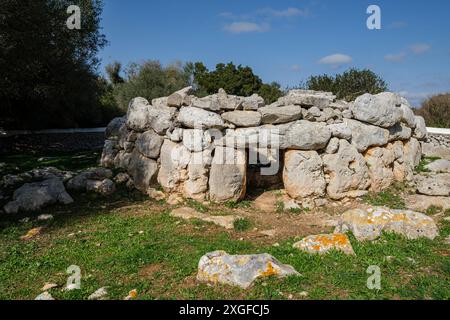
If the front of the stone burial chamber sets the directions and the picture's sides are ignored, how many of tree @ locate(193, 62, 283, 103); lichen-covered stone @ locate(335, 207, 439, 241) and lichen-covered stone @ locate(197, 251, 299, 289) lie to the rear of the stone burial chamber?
1

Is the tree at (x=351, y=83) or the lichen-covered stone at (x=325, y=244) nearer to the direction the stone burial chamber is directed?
the lichen-covered stone

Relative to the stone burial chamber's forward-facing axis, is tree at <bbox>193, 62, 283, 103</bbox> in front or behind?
behind

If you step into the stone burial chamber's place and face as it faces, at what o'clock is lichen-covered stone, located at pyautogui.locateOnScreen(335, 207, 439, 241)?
The lichen-covered stone is roughly at 11 o'clock from the stone burial chamber.

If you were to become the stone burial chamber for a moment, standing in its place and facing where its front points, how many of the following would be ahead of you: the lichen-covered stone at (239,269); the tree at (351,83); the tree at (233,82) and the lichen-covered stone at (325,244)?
2

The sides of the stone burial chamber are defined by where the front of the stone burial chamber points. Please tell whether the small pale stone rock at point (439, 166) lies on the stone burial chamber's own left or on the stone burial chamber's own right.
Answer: on the stone burial chamber's own left

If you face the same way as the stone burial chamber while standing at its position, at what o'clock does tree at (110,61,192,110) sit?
The tree is roughly at 5 o'clock from the stone burial chamber.

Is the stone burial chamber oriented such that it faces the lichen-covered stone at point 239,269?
yes

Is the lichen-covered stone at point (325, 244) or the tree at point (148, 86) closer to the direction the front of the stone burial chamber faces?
the lichen-covered stone

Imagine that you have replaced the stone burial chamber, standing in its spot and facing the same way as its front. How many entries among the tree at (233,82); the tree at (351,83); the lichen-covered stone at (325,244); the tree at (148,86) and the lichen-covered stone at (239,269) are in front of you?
2

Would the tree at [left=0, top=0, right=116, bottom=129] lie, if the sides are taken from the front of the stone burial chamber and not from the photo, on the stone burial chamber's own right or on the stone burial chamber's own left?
on the stone burial chamber's own right

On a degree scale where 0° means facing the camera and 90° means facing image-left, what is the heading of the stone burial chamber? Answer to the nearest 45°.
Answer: approximately 0°
